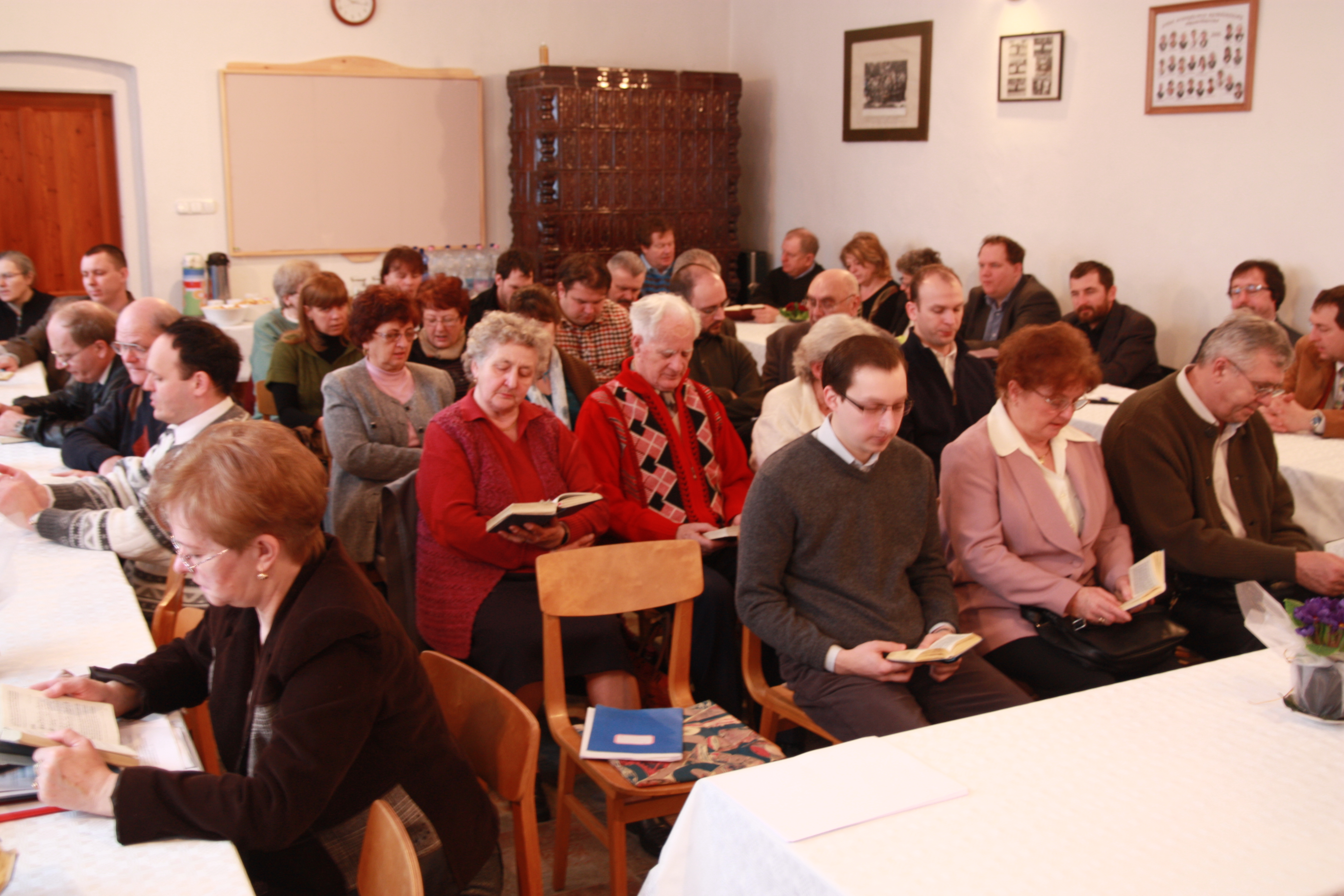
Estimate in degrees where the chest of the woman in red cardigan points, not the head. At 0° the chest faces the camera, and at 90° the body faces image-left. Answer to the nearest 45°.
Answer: approximately 315°

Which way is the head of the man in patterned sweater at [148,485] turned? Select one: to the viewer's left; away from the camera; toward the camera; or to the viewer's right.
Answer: to the viewer's left

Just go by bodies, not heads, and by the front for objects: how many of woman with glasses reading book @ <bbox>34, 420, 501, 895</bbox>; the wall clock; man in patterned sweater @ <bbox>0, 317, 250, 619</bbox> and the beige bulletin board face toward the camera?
2

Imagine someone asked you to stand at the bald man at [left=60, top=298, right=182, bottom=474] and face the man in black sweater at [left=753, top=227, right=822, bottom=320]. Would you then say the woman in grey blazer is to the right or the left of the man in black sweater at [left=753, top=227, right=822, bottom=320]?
right

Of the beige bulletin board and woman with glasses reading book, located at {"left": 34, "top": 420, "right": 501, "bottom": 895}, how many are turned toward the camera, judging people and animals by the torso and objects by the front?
1

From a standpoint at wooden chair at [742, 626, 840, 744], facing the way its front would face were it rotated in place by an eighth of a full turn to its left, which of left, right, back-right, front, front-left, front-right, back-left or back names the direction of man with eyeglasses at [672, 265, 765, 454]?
left

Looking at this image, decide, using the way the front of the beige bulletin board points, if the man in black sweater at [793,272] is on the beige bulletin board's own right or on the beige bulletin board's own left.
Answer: on the beige bulletin board's own left

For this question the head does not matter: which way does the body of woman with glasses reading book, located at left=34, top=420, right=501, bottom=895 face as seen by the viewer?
to the viewer's left

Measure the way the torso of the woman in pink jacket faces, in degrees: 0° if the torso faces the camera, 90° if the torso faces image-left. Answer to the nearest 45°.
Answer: approximately 315°

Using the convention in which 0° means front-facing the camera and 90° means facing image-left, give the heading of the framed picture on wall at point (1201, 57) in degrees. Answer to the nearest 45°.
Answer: approximately 45°

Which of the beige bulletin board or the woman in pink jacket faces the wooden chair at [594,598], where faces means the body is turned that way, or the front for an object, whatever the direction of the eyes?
the beige bulletin board
